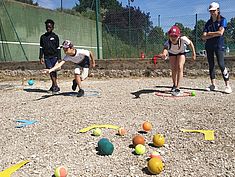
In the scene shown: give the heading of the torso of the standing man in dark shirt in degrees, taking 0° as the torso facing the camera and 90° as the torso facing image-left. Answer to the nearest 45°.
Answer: approximately 0°

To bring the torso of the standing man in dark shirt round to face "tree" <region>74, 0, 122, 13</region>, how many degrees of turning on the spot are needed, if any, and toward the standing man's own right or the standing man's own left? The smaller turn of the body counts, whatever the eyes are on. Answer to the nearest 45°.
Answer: approximately 180°

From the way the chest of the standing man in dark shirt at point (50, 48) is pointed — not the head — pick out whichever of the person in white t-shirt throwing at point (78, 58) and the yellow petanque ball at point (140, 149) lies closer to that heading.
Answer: the yellow petanque ball

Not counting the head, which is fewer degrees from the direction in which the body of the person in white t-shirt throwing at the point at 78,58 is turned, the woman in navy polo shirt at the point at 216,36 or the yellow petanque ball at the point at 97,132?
the yellow petanque ball

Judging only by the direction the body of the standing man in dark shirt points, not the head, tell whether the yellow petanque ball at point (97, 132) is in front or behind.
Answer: in front

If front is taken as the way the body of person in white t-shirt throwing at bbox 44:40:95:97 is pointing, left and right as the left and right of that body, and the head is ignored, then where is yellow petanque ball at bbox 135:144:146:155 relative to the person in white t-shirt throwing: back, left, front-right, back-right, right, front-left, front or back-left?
front-left

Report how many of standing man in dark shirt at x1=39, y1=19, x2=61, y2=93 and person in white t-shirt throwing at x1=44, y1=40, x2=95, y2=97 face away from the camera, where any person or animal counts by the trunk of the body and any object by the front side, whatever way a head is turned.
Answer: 0

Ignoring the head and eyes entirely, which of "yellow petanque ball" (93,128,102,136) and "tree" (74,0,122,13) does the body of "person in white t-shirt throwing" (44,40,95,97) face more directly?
the yellow petanque ball

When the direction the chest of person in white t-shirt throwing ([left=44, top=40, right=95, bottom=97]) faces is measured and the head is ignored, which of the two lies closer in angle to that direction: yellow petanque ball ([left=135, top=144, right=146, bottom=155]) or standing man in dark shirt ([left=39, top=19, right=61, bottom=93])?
the yellow petanque ball
